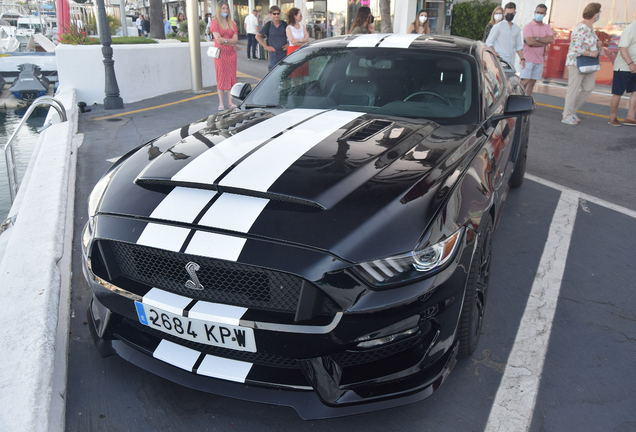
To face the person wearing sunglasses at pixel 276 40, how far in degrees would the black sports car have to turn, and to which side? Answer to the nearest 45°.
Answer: approximately 135° to its right

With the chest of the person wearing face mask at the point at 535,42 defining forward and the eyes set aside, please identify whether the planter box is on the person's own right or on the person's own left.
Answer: on the person's own right

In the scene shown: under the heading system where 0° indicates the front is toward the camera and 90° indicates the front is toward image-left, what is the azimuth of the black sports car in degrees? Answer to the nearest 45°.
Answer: approximately 45°

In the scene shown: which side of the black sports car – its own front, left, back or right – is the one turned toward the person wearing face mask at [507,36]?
back

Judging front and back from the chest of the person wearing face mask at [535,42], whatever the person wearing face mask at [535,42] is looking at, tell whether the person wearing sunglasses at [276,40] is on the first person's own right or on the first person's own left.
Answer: on the first person's own right

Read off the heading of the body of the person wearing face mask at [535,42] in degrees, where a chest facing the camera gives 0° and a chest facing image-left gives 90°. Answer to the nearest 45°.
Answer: approximately 0°
